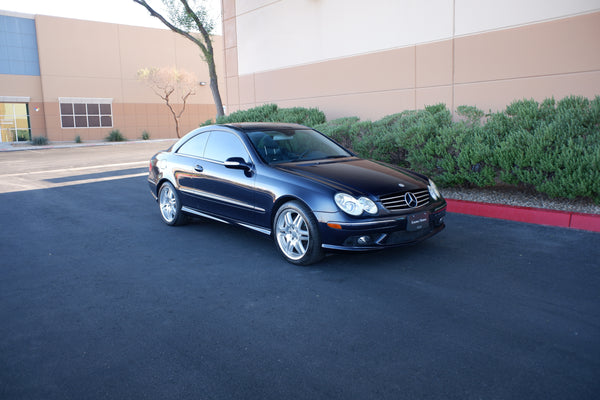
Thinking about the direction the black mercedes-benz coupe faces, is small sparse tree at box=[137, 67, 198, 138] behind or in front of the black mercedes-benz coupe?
behind

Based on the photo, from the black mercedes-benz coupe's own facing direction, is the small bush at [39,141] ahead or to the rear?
to the rear

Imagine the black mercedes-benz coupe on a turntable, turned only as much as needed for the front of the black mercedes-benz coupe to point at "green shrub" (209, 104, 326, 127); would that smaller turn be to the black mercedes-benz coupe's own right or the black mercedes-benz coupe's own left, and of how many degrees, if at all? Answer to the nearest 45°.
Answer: approximately 135° to the black mercedes-benz coupe's own left

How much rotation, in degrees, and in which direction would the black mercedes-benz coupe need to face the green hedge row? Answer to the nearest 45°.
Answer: approximately 90° to its left

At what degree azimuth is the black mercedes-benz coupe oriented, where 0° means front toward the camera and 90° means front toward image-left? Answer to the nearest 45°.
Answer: approximately 315°

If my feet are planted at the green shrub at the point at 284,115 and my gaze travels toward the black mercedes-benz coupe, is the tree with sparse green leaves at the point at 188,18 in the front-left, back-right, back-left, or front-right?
back-right

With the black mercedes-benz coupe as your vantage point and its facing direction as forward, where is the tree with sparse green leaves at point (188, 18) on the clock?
The tree with sparse green leaves is roughly at 7 o'clock from the black mercedes-benz coupe.

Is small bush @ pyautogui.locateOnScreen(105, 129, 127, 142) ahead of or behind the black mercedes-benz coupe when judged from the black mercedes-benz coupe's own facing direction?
behind

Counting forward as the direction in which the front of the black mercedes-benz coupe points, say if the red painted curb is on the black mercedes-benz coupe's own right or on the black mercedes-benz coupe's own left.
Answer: on the black mercedes-benz coupe's own left
